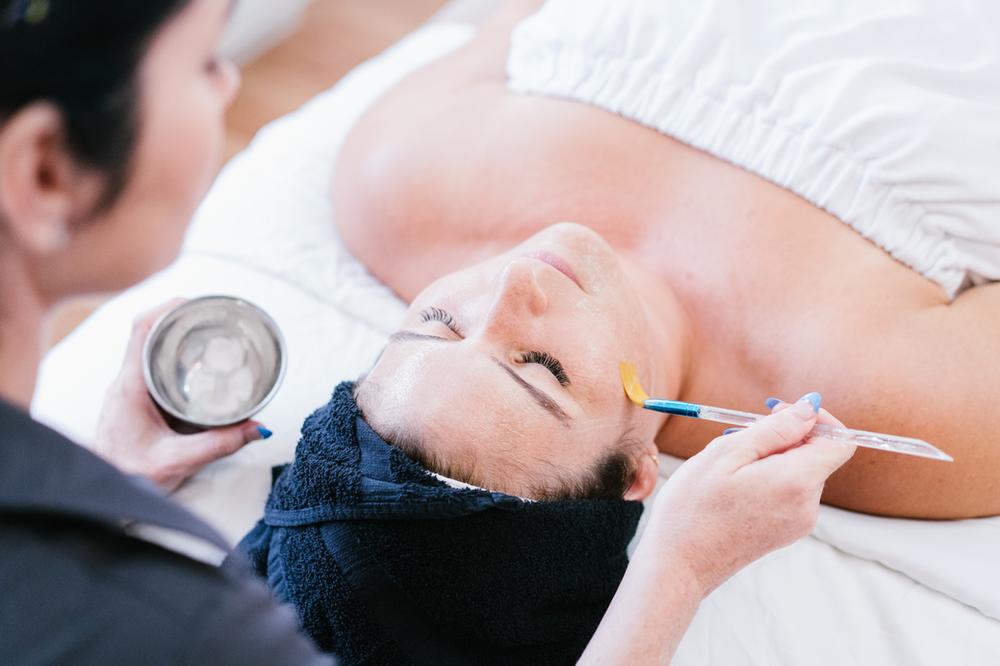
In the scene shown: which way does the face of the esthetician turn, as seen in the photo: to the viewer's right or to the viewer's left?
to the viewer's right

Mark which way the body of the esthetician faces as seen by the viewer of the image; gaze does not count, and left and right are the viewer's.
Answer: facing away from the viewer and to the right of the viewer

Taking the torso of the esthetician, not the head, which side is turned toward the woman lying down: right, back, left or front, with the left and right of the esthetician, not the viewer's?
front
